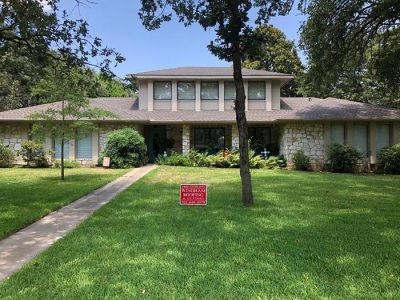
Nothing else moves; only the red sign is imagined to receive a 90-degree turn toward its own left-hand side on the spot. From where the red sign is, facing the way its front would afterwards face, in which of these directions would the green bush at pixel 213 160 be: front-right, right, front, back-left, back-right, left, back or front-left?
left

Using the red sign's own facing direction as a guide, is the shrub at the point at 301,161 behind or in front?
behind

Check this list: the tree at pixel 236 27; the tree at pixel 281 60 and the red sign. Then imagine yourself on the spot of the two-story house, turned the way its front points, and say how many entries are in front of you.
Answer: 2

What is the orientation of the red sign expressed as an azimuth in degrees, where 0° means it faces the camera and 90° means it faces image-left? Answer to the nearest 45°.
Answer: approximately 0°

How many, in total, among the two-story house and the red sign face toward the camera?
2

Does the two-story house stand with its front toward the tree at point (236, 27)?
yes

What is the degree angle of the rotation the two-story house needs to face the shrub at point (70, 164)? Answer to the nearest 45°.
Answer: approximately 90° to its right

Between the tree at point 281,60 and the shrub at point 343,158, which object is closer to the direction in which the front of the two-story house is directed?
the shrub
